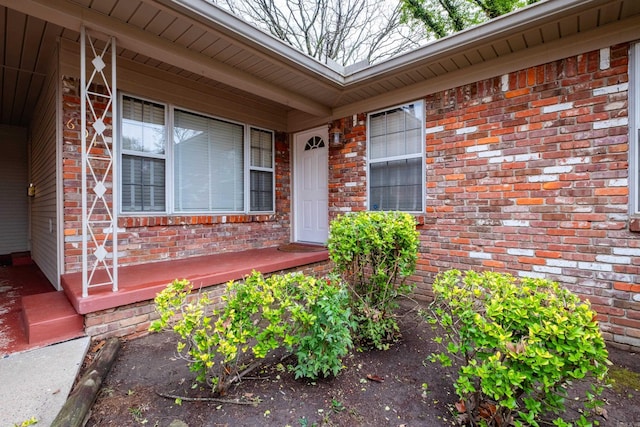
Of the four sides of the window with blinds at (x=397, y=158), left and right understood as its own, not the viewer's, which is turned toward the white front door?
right

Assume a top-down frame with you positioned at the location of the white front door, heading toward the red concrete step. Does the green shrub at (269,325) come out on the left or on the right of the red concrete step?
left

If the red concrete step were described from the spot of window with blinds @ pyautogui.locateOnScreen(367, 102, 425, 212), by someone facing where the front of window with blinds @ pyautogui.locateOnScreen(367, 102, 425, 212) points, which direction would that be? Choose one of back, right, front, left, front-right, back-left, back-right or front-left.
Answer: front

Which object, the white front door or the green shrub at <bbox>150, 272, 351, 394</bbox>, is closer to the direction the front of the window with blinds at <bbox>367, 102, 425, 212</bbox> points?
the green shrub

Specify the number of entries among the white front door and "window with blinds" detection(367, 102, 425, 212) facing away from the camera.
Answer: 0

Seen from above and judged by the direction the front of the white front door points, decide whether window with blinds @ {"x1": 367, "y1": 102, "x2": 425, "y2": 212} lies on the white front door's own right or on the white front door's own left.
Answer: on the white front door's own left

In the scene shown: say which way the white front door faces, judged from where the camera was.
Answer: facing the viewer and to the left of the viewer

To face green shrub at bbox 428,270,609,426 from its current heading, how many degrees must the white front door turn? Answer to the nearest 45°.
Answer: approximately 45° to its left

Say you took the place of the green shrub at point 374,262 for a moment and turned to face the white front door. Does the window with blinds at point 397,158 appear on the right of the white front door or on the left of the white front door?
right

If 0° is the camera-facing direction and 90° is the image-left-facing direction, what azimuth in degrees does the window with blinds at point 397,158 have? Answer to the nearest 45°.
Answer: approximately 45°
